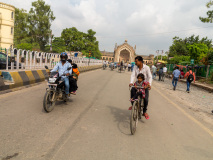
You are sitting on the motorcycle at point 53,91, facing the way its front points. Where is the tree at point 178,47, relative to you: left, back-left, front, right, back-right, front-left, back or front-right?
back

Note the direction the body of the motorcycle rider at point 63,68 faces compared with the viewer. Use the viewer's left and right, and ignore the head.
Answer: facing the viewer and to the left of the viewer

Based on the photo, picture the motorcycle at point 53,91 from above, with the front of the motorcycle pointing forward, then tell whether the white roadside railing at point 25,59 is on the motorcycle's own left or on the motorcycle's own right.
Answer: on the motorcycle's own right

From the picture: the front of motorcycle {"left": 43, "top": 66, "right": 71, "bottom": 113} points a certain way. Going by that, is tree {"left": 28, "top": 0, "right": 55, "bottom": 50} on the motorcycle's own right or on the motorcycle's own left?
on the motorcycle's own right

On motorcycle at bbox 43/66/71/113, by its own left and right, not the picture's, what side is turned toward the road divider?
right

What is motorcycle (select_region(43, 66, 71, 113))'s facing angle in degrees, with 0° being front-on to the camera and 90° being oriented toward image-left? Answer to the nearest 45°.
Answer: approximately 45°

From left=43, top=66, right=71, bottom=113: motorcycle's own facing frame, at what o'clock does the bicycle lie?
The bicycle is roughly at 9 o'clock from the motorcycle.

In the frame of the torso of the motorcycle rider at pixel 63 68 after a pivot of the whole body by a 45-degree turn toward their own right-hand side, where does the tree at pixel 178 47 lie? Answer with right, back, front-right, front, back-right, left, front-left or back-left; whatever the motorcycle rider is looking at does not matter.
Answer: back-right
